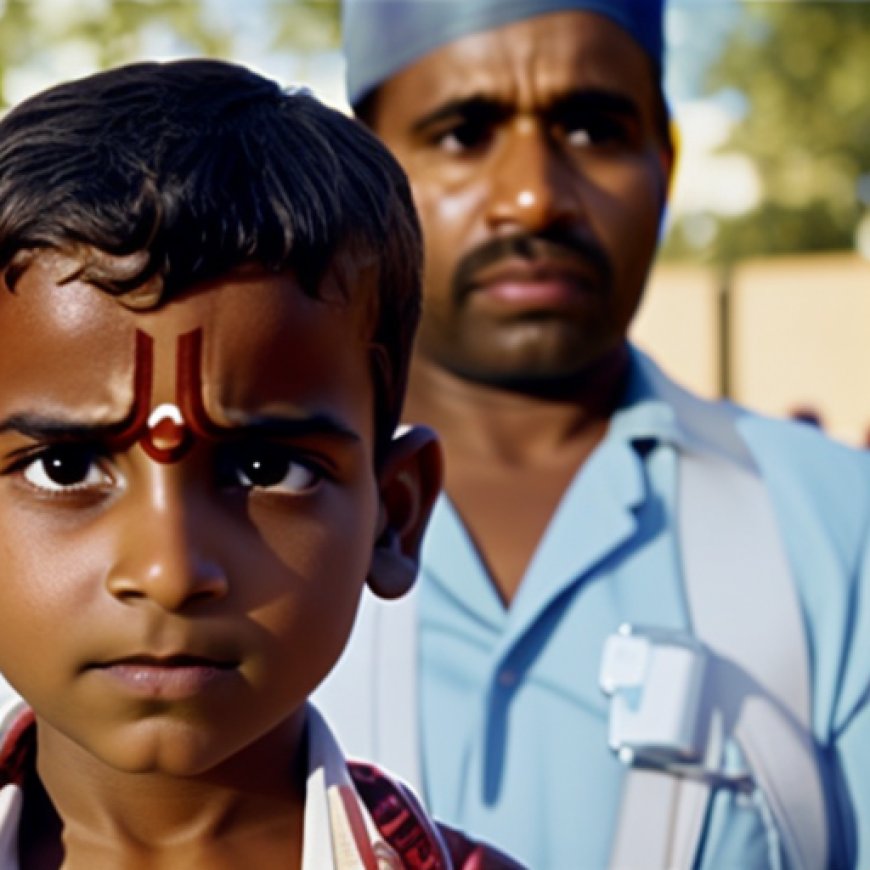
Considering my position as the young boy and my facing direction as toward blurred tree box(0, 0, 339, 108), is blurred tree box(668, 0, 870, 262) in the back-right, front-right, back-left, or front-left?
front-right

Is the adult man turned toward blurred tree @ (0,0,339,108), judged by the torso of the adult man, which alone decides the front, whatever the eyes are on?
no

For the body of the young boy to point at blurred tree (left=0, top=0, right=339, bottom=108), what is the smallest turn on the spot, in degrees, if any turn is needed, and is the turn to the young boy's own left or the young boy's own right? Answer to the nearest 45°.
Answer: approximately 180°

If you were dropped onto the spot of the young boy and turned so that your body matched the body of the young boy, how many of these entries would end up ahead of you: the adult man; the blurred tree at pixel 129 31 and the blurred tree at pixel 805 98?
0

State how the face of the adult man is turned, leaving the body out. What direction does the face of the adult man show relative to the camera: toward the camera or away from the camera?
toward the camera

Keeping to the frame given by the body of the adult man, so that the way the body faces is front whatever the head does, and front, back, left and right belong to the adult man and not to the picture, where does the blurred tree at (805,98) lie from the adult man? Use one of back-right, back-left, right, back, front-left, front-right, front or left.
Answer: back

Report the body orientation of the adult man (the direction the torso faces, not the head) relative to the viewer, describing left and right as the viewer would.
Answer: facing the viewer

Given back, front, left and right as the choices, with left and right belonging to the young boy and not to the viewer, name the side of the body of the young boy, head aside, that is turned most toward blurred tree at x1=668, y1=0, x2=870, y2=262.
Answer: back

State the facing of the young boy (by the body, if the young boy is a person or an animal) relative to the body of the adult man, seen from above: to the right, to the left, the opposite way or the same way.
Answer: the same way

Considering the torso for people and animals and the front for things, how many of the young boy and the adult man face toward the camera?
2

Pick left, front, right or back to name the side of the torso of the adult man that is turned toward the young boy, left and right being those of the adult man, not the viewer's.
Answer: front
